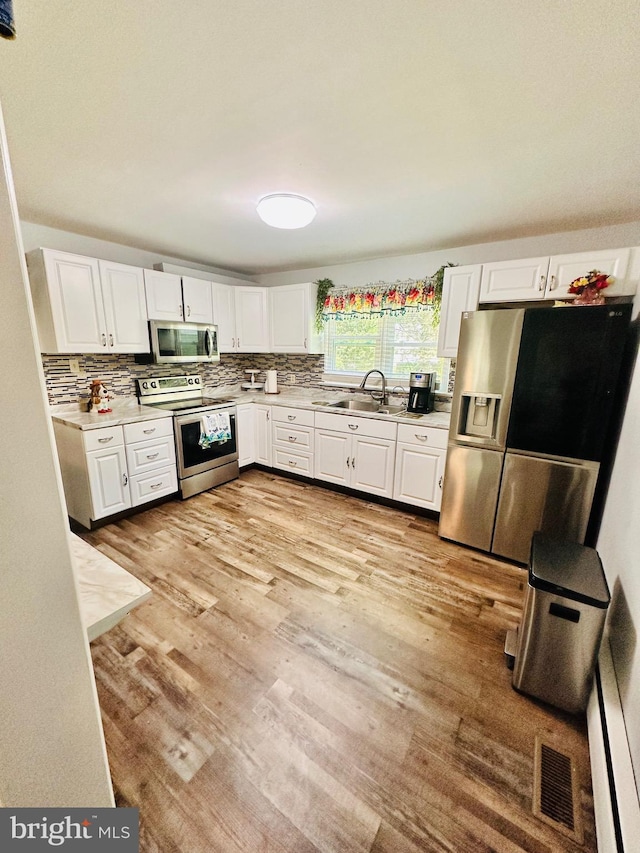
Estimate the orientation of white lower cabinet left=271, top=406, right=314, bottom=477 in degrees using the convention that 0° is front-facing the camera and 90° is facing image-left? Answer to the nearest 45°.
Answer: approximately 45°

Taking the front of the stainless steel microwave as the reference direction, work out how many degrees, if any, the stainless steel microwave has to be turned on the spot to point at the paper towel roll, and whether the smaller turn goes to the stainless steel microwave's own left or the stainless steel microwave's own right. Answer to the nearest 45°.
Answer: approximately 90° to the stainless steel microwave's own left

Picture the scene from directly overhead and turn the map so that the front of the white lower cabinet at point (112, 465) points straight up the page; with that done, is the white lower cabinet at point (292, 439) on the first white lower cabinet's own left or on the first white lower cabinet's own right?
on the first white lower cabinet's own left

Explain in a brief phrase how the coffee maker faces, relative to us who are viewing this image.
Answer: facing the viewer

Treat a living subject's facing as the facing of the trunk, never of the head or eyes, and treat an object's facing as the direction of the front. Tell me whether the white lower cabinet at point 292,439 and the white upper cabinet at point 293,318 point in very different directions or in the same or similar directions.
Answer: same or similar directions

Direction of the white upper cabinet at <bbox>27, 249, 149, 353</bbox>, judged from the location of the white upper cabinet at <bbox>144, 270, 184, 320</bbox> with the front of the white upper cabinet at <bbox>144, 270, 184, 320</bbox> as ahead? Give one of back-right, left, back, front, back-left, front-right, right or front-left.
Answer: right

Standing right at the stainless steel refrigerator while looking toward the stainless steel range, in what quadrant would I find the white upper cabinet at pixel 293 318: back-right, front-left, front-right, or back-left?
front-right

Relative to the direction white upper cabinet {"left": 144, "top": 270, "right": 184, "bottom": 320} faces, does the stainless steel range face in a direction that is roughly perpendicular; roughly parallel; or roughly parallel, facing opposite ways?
roughly parallel

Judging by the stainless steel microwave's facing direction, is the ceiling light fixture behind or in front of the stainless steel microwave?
in front

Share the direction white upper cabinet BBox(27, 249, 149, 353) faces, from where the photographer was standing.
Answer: facing the viewer and to the right of the viewer

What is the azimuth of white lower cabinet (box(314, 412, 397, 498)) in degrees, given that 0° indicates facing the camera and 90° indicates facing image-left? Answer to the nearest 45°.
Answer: approximately 45°

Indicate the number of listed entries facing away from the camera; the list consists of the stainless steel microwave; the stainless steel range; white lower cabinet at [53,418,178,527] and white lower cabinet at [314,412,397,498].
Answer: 0
